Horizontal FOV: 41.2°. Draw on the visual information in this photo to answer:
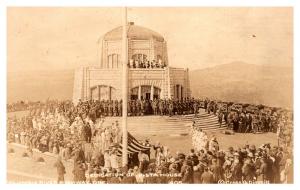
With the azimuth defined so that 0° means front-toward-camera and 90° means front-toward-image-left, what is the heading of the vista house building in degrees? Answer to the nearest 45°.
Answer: approximately 0°

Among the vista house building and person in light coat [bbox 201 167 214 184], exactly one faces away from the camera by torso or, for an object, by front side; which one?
the person in light coat

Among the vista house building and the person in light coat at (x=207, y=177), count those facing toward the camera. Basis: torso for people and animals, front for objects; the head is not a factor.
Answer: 1

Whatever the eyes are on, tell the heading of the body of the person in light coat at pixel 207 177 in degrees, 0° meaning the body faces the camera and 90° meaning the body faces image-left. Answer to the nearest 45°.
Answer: approximately 180°

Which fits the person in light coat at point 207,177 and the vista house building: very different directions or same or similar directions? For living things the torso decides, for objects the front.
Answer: very different directions
